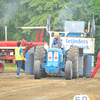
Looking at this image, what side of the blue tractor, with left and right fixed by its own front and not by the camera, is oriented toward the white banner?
back

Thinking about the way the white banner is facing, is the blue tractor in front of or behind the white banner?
in front

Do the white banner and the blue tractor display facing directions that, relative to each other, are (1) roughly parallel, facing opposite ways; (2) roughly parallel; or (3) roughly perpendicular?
roughly parallel

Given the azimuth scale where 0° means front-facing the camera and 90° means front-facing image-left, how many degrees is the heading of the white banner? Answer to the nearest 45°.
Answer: approximately 0°
